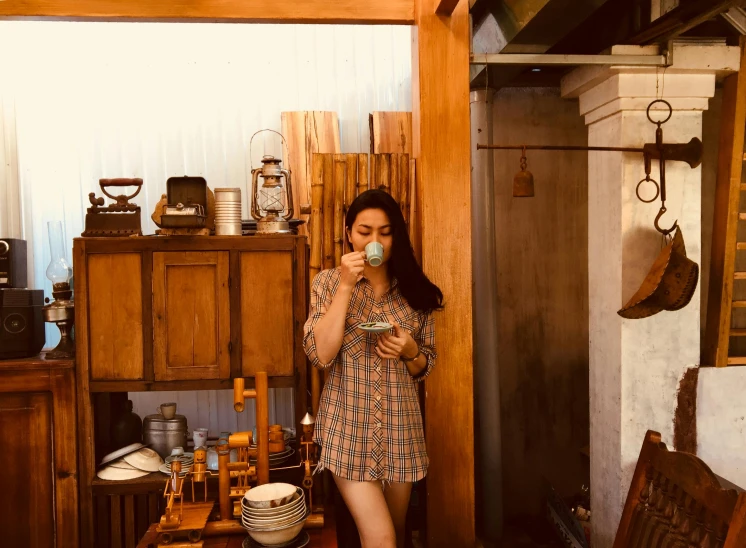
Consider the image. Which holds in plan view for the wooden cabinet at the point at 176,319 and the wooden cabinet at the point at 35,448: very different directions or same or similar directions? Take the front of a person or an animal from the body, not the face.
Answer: same or similar directions

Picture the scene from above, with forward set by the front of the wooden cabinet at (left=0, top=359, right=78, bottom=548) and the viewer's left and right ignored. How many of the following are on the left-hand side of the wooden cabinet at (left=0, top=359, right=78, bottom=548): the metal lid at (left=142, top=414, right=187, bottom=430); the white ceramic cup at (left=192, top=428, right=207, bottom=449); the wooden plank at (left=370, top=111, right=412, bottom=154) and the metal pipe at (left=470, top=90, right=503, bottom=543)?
4

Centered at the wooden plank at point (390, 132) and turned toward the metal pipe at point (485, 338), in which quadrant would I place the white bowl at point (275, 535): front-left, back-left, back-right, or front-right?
back-right

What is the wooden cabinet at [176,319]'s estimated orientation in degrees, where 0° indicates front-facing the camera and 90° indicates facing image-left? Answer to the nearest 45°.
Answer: approximately 0°

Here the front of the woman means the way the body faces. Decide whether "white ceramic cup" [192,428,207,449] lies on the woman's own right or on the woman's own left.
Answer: on the woman's own right

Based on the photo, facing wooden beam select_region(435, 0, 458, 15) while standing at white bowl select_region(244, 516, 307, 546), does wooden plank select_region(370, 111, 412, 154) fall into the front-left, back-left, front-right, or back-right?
front-left

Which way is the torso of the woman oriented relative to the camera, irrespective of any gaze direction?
toward the camera

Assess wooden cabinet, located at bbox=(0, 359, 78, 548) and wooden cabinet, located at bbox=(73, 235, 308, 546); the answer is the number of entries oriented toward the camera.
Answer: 2

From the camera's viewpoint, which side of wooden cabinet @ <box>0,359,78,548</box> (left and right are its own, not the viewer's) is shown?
front

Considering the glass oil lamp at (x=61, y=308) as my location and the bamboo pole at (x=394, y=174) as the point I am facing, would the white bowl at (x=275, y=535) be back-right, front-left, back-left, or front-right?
front-right

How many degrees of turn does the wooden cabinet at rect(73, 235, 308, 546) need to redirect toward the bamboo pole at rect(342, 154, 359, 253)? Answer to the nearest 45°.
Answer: approximately 90° to its left

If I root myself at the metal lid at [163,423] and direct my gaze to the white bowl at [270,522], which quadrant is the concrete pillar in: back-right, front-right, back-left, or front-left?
front-left

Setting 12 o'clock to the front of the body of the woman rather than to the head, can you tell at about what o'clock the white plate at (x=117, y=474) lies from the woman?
The white plate is roughly at 4 o'clock from the woman.
